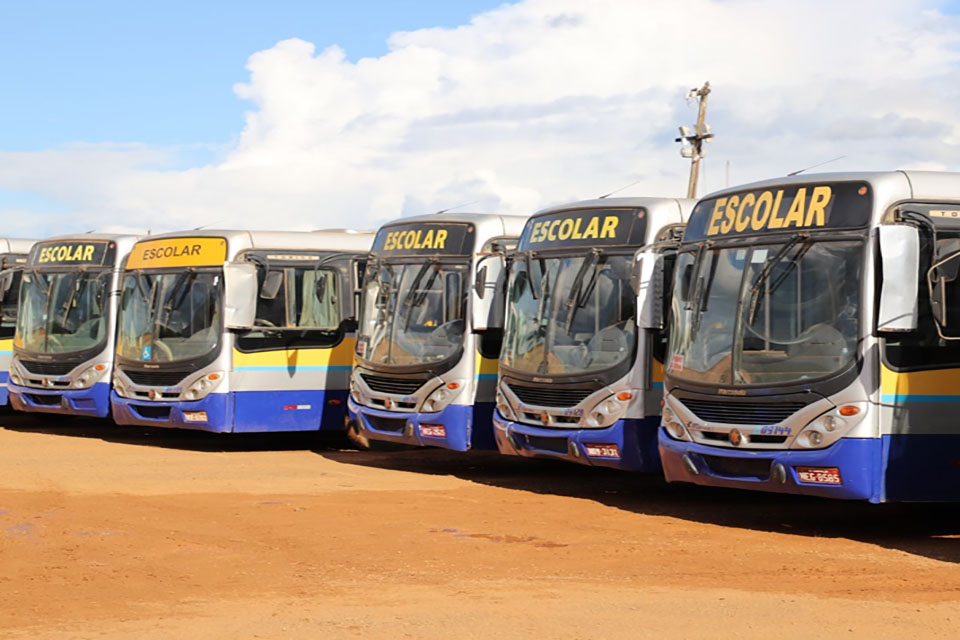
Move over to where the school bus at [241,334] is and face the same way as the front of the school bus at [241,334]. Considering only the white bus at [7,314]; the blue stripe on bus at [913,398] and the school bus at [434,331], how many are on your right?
1

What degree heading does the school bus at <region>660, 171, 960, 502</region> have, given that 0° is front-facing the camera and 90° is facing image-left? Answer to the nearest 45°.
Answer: approximately 45°

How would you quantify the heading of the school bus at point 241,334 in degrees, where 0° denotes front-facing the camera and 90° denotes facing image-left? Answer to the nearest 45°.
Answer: approximately 45°

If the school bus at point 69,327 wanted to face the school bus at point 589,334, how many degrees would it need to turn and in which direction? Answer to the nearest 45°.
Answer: approximately 90° to its left

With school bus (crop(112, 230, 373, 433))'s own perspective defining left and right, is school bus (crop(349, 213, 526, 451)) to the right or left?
on its left

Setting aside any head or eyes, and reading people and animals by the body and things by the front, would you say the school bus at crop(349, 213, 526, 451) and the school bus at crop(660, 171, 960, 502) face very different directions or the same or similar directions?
same or similar directions

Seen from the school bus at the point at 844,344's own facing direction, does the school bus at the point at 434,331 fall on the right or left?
on its right

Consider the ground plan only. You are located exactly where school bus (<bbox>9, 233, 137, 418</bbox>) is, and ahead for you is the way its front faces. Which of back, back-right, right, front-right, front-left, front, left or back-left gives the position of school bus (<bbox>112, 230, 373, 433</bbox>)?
left

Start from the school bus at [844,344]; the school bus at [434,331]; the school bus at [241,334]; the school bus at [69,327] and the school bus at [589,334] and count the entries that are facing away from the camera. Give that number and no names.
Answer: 0

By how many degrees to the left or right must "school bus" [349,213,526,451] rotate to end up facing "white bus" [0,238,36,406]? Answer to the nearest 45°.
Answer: approximately 90° to its right

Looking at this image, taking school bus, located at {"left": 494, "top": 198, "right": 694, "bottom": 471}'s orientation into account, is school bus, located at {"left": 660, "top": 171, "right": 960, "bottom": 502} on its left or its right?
on its left

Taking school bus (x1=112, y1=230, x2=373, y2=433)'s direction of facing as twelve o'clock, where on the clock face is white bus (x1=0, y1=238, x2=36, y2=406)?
The white bus is roughly at 3 o'clock from the school bus.

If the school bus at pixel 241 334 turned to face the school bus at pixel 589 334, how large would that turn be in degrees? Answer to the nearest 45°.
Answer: approximately 90° to its left

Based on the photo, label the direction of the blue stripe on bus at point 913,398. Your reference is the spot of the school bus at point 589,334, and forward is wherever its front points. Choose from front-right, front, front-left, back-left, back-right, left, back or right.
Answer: left

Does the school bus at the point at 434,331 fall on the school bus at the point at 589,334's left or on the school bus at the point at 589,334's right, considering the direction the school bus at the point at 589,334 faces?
on its right

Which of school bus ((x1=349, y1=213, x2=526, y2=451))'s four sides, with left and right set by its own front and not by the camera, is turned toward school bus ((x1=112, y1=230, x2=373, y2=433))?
right
